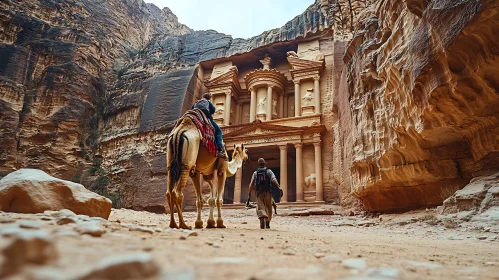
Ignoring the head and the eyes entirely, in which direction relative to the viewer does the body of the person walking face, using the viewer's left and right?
facing away from the viewer

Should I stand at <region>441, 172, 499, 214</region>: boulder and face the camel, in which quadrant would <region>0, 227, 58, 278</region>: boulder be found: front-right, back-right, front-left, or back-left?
front-left

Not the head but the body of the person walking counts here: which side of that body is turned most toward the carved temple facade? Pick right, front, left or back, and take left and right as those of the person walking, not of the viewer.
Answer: front

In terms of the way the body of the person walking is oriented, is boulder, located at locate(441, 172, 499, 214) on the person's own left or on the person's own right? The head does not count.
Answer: on the person's own right

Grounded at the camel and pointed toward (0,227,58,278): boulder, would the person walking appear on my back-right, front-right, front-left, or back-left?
back-left

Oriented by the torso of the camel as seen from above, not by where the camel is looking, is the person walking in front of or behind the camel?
in front

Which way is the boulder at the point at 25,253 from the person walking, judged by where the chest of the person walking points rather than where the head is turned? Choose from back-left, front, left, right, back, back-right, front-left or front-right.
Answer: back

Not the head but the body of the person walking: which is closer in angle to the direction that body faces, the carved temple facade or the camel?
the carved temple facade

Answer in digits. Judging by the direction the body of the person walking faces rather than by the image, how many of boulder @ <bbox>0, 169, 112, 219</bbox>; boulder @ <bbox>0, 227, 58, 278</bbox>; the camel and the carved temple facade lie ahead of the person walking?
1

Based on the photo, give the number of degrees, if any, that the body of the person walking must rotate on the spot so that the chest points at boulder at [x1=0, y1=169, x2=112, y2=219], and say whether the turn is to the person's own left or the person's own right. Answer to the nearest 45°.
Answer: approximately 135° to the person's own left

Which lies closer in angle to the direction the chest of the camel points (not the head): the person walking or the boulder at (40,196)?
the person walking

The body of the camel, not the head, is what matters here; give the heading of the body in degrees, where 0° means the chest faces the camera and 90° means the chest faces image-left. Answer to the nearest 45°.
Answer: approximately 225°

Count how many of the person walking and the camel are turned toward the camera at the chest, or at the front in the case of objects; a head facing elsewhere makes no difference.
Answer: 0

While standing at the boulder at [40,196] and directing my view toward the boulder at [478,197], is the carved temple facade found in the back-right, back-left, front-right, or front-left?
front-left

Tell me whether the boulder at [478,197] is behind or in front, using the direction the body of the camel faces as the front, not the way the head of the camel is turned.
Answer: in front
